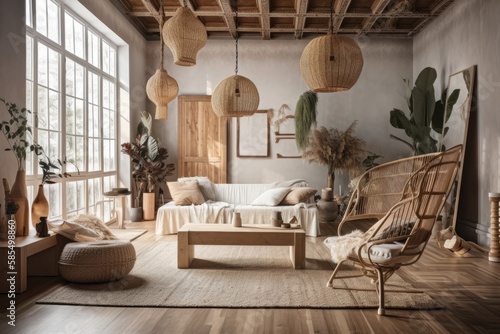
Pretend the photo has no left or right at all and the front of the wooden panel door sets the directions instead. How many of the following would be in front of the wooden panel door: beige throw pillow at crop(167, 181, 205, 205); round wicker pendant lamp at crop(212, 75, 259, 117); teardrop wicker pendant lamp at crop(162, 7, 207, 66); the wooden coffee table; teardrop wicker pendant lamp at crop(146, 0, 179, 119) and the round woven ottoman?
6

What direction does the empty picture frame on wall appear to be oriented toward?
toward the camera

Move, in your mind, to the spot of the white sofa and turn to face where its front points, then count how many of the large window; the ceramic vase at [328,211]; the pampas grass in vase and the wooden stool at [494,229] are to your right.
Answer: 1

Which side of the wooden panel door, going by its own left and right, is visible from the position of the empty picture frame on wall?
left

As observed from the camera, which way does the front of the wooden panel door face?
facing the viewer

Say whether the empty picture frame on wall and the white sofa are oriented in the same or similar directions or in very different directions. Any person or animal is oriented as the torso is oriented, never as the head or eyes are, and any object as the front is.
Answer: same or similar directions

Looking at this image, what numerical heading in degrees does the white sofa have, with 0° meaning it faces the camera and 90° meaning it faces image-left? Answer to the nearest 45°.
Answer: approximately 0°

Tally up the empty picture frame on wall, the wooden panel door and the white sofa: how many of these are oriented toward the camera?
3

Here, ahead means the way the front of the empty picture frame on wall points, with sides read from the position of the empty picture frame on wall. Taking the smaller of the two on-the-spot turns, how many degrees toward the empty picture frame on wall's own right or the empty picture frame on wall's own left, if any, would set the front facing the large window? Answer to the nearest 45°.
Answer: approximately 45° to the empty picture frame on wall's own right

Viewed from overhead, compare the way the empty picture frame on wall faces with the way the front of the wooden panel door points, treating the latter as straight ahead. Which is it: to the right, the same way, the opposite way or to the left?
the same way

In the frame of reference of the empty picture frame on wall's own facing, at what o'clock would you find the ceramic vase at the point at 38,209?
The ceramic vase is roughly at 1 o'clock from the empty picture frame on wall.

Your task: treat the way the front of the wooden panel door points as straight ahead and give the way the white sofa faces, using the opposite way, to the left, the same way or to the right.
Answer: the same way

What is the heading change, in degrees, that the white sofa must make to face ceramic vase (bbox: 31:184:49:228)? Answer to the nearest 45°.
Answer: approximately 45° to its right

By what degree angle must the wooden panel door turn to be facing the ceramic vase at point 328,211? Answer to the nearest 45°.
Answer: approximately 45° to its left

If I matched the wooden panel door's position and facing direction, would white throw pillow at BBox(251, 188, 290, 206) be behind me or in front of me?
in front

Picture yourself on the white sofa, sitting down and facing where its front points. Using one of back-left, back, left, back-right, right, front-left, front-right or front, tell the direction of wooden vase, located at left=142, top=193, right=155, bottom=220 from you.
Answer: back-right

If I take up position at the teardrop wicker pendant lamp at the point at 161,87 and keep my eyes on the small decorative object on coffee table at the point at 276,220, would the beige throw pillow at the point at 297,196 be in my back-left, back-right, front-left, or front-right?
front-left

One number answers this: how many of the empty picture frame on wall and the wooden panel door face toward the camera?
2
